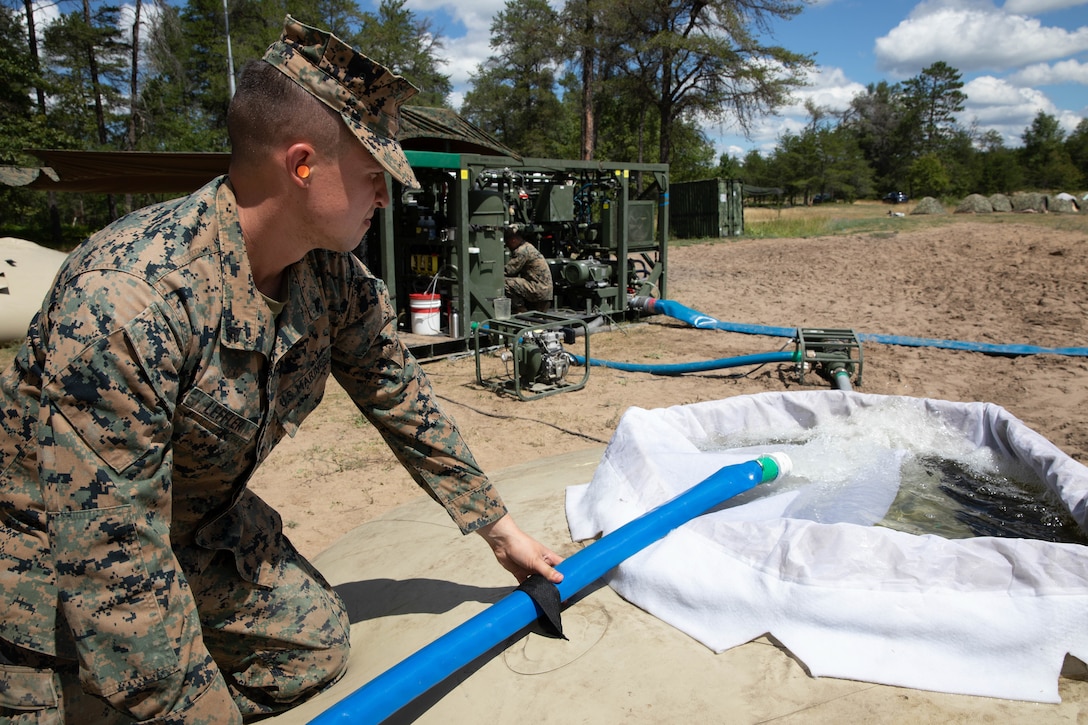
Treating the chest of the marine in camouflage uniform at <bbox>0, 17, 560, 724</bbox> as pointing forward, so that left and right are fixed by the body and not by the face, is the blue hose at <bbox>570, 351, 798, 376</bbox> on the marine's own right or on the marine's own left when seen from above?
on the marine's own left

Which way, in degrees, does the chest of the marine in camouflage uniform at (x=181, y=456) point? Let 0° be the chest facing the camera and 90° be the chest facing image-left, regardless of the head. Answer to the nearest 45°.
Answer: approximately 315°

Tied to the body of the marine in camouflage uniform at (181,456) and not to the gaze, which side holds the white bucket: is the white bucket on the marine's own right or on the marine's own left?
on the marine's own left

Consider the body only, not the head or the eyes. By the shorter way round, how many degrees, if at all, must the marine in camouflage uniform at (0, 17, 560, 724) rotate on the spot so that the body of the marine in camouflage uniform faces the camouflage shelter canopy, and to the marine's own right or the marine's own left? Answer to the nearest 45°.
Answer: approximately 135° to the marine's own left

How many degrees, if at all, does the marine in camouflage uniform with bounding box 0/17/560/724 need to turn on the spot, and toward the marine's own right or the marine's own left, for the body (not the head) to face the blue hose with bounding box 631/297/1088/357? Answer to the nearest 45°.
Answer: approximately 90° to the marine's own left
